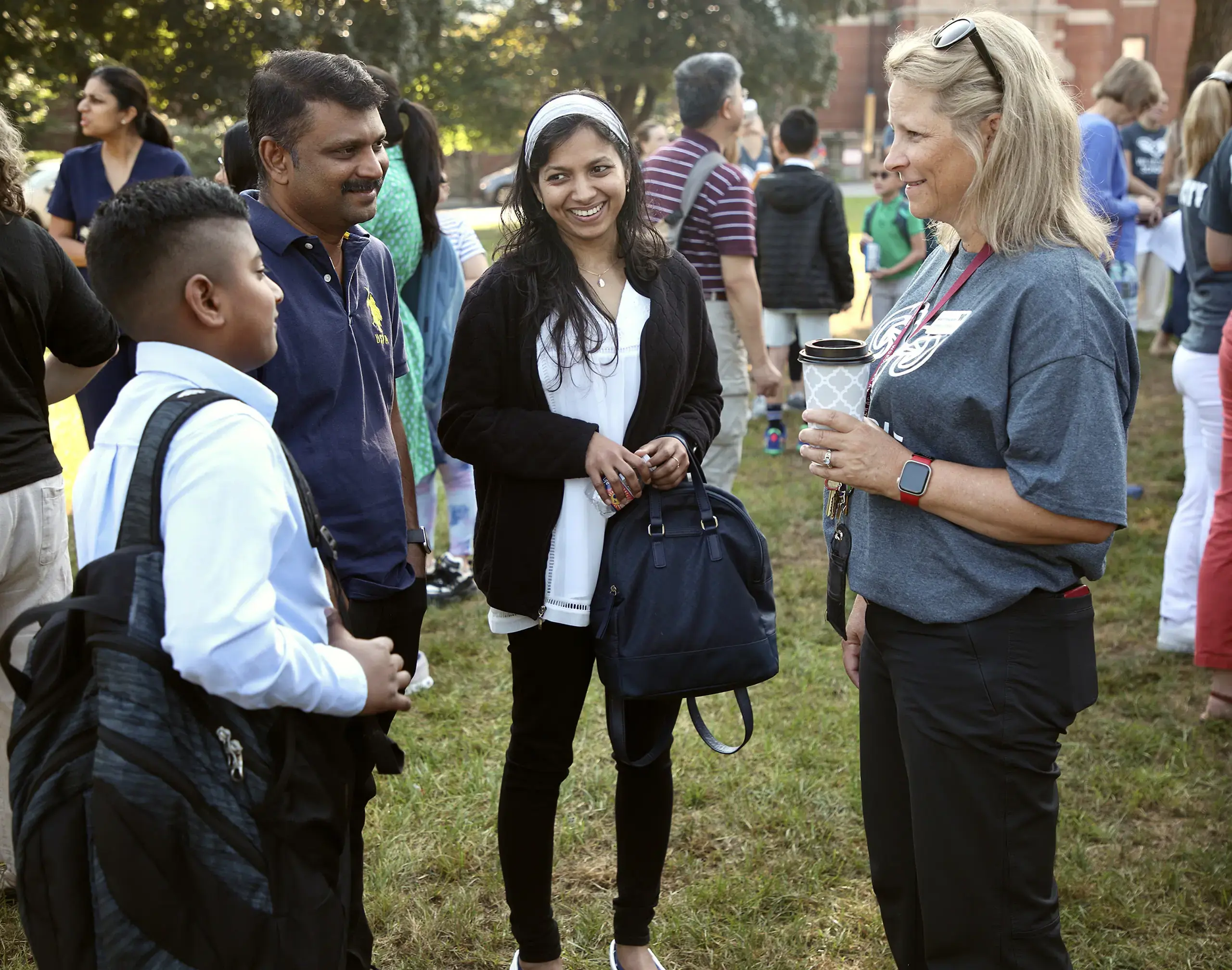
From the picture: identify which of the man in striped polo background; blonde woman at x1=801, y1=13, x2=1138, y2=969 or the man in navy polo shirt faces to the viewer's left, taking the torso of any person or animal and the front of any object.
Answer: the blonde woman

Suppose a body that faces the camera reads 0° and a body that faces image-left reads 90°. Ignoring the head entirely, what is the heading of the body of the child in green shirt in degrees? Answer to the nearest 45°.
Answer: approximately 45°

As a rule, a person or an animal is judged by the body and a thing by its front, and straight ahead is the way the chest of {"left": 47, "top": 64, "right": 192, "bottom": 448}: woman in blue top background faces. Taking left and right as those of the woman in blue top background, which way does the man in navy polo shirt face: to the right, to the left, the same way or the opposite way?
to the left

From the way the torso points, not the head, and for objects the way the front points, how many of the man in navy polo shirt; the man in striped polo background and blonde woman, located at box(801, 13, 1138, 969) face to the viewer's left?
1

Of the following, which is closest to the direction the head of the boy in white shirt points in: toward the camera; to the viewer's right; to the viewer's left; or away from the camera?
to the viewer's right

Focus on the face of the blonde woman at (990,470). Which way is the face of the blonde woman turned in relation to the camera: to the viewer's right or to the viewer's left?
to the viewer's left

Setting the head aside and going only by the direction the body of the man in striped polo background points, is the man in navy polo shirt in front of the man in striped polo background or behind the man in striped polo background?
behind

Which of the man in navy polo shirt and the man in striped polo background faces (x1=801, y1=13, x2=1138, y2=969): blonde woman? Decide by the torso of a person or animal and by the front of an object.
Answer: the man in navy polo shirt

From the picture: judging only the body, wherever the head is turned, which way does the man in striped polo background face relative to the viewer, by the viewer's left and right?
facing away from the viewer and to the right of the viewer

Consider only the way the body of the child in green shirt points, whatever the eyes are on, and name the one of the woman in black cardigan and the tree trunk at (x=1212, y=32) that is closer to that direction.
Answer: the woman in black cardigan

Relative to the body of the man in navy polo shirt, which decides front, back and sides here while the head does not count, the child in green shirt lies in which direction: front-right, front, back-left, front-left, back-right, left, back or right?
left

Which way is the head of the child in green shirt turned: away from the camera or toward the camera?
toward the camera

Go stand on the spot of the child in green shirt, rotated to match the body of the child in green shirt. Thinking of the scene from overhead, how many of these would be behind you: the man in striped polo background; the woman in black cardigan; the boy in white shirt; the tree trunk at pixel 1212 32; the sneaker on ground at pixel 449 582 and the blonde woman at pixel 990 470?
1

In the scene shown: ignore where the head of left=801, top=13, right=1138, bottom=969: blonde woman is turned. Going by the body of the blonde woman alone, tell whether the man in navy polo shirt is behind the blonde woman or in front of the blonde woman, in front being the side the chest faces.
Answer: in front

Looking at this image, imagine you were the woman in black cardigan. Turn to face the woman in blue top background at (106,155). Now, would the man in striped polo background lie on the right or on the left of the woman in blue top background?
right

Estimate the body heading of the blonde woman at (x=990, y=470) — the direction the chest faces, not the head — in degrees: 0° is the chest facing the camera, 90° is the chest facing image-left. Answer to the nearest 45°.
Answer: approximately 90°
